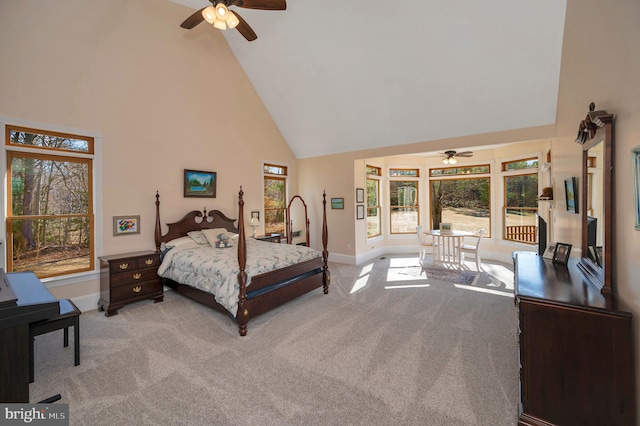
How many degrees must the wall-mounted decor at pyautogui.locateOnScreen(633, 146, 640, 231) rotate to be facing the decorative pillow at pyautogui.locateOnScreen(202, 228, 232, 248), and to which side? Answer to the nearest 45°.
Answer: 0° — it already faces it

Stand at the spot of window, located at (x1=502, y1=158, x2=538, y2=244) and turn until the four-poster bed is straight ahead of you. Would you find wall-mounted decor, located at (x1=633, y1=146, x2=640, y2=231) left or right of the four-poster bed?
left

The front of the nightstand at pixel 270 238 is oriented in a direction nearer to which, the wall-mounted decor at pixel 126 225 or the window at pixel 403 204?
the window

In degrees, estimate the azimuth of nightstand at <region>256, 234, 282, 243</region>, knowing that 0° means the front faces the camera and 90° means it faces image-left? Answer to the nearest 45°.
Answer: approximately 315°

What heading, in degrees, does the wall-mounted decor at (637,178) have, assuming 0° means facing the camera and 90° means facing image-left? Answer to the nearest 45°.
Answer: approximately 90°

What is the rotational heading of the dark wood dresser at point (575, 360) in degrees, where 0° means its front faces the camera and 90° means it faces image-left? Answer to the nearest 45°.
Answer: approximately 90°

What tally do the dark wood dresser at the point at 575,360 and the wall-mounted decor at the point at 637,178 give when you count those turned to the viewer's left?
2

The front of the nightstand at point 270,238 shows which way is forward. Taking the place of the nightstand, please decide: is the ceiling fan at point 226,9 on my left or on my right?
on my right

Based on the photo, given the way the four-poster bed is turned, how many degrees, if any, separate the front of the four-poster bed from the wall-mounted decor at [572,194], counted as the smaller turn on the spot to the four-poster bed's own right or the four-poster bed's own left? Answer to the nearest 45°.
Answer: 0° — it already faces it

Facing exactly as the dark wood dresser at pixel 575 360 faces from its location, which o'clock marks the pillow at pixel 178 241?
The pillow is roughly at 12 o'clock from the dark wood dresser.

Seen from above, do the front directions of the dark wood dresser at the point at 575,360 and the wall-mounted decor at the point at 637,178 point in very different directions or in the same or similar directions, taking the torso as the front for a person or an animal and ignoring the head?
same or similar directions

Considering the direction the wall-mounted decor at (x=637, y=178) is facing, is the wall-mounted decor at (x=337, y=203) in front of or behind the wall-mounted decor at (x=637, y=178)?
in front

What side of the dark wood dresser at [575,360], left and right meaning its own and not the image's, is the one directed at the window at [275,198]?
front

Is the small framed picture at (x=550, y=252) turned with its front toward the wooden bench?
yes

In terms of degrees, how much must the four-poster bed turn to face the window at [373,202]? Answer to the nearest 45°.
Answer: approximately 90° to its left

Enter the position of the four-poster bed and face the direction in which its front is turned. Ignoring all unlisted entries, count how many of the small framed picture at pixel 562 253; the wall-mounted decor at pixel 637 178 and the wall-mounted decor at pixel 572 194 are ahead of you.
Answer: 3

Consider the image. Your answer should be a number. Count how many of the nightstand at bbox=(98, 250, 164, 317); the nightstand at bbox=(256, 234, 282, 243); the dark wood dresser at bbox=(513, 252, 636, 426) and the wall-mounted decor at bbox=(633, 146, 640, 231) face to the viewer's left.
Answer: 2
